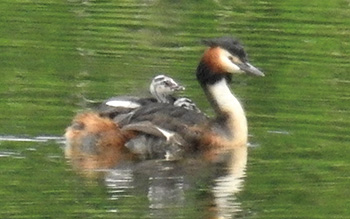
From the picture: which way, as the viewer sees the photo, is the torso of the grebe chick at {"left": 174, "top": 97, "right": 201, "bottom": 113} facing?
to the viewer's right

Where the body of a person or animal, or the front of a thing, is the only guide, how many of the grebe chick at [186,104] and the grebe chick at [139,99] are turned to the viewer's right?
2

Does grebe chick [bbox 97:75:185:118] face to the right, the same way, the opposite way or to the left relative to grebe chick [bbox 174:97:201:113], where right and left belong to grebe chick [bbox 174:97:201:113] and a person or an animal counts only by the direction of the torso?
the same way

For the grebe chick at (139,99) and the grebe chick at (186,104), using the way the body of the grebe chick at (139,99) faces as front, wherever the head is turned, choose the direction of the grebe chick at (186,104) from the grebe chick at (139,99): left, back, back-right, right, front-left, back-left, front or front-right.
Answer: front

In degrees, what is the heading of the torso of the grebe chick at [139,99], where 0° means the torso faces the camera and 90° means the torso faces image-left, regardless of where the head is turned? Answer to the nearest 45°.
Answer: approximately 270°

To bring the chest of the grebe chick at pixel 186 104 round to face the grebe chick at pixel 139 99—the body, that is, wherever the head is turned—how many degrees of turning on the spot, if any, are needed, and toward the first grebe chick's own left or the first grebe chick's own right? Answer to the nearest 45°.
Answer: approximately 180°
